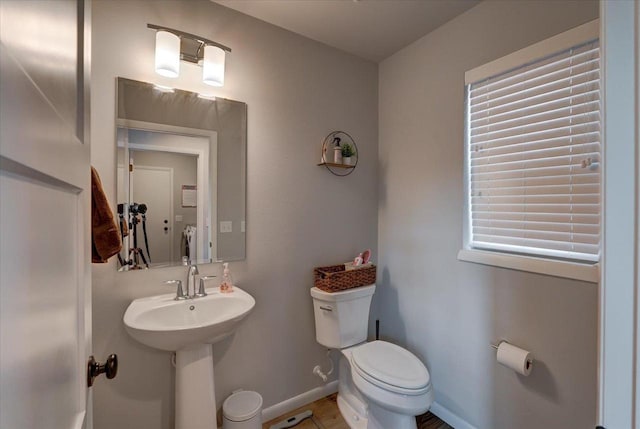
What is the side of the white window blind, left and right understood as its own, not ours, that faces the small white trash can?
front

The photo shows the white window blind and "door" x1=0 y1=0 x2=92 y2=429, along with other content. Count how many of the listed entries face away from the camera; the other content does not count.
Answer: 0

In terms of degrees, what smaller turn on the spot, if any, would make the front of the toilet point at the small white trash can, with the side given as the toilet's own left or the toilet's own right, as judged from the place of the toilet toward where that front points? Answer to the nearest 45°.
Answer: approximately 135° to the toilet's own right

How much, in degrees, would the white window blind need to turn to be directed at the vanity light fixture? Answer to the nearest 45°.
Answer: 0° — it already faces it

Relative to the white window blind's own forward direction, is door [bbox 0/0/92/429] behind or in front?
in front

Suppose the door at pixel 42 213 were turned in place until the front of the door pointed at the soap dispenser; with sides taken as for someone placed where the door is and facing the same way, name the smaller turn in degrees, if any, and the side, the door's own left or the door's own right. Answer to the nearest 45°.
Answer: approximately 90° to the door's own left

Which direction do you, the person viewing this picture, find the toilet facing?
facing the viewer and to the right of the viewer

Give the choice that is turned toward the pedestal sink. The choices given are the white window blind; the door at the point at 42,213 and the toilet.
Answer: the white window blind

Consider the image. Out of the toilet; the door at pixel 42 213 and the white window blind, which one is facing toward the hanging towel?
the white window blind

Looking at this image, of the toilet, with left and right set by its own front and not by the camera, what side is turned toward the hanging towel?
right

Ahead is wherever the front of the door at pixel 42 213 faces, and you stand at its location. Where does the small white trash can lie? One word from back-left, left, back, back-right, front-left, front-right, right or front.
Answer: left

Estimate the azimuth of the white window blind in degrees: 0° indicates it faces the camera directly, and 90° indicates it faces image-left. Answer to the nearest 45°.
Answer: approximately 45°

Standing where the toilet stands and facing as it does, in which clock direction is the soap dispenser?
The soap dispenser is roughly at 4 o'clock from the toilet.

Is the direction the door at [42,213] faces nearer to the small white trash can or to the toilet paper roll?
the toilet paper roll

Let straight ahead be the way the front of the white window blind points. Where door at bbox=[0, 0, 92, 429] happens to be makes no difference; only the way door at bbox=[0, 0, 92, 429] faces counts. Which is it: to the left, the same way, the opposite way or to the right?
the opposite way
